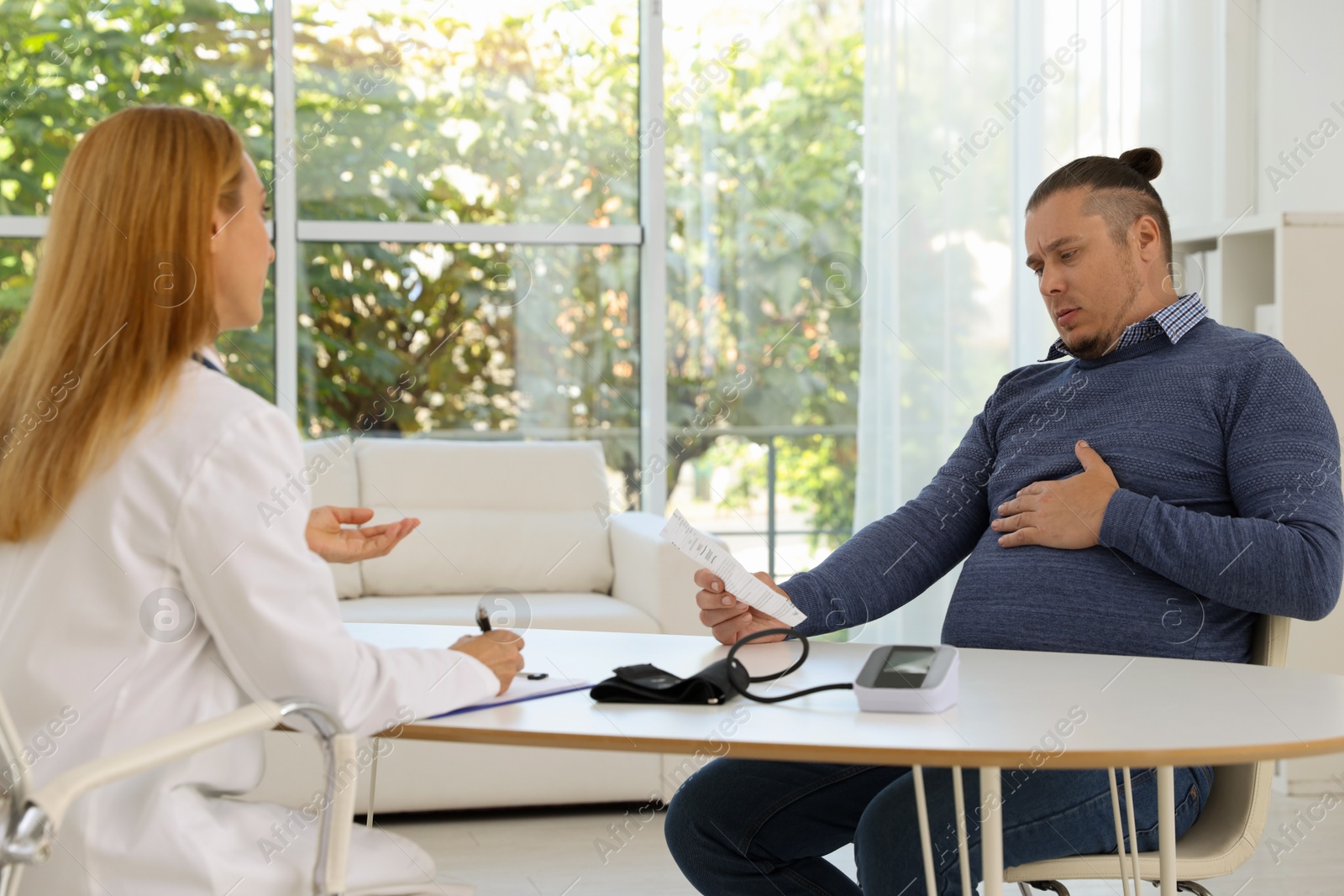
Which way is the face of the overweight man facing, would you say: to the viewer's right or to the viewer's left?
to the viewer's left

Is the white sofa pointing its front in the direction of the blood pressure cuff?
yes

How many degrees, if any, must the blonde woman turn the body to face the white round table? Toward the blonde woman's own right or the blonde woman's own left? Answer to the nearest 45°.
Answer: approximately 45° to the blonde woman's own right

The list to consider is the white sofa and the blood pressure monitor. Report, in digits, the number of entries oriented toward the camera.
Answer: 2

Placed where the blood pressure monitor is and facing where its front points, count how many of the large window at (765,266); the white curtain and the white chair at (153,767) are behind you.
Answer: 2

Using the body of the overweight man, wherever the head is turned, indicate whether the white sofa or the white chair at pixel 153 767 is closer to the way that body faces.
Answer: the white chair

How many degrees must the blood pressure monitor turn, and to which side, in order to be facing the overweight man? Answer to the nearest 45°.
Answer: approximately 135° to its left

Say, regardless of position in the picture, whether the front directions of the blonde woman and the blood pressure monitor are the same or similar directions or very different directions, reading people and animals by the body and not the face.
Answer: very different directions

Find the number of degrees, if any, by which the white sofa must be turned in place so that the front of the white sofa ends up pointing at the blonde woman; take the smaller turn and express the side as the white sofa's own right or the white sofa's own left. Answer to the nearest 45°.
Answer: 0° — it already faces them

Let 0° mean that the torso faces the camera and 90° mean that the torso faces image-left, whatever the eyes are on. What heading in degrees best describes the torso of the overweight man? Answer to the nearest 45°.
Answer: approximately 45°

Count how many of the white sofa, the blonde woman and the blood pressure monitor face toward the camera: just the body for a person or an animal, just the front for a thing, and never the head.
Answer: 2

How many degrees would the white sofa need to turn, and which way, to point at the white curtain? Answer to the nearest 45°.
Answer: approximately 90° to its left

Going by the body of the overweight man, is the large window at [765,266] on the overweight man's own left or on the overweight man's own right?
on the overweight man's own right
